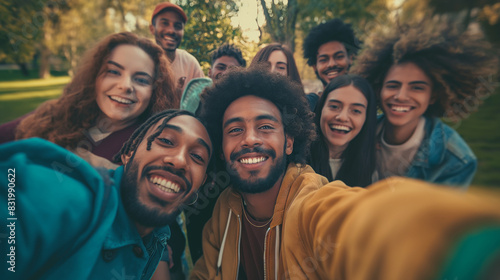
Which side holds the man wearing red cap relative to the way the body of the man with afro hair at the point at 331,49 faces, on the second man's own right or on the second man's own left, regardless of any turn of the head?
on the second man's own right

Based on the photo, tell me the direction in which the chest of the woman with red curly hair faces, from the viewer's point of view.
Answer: toward the camera

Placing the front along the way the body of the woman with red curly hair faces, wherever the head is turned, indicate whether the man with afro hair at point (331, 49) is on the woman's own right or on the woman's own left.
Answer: on the woman's own left

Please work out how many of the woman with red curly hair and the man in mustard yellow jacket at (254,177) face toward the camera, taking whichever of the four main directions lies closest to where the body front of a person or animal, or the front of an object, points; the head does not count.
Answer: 2

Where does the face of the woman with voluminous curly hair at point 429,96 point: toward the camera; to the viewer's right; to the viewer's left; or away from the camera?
toward the camera

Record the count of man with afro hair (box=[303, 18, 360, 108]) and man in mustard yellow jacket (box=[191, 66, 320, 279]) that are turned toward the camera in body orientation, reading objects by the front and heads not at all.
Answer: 2

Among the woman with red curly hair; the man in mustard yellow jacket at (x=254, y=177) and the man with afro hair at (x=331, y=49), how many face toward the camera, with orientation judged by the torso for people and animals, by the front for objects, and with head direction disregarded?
3

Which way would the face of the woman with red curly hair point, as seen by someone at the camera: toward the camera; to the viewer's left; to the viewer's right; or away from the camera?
toward the camera

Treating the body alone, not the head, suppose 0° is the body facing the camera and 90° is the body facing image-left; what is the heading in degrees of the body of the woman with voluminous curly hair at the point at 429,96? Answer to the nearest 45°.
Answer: approximately 45°

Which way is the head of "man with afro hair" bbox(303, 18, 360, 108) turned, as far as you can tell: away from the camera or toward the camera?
toward the camera

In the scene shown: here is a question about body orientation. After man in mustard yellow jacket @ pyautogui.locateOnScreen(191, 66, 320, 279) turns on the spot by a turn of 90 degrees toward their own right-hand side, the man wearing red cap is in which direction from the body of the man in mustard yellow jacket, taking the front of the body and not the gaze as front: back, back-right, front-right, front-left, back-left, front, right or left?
front-right

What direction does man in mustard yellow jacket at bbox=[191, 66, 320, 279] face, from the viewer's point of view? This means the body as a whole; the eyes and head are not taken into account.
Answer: toward the camera

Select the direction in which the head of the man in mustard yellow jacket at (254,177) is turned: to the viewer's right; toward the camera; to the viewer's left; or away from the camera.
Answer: toward the camera

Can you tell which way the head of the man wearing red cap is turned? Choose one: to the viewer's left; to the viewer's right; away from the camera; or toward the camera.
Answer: toward the camera
